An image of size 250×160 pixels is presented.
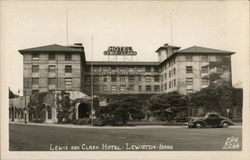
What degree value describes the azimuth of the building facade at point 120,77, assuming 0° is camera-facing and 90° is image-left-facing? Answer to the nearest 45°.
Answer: approximately 0°

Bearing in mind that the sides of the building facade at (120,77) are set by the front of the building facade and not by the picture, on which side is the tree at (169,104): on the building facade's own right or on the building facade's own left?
on the building facade's own left

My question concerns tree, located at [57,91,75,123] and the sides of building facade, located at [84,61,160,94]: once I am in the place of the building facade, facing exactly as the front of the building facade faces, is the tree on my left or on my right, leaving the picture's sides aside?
on my right

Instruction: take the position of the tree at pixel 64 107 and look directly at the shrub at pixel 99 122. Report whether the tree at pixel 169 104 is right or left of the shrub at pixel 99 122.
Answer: left

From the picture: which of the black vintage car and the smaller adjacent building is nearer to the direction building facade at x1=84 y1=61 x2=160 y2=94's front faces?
the black vintage car
